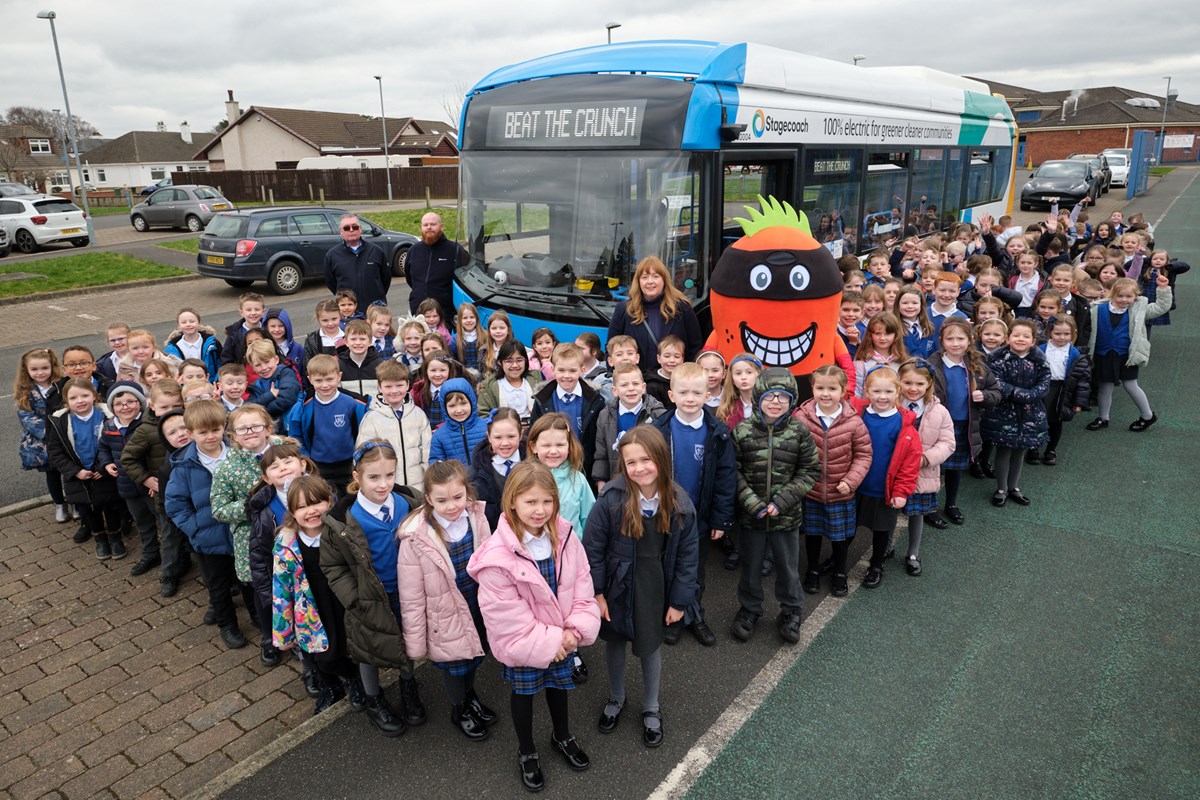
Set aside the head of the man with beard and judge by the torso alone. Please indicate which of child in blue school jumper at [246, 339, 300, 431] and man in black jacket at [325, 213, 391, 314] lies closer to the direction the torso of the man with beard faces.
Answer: the child in blue school jumper

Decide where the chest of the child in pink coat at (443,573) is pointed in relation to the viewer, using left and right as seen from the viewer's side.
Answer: facing the viewer and to the right of the viewer

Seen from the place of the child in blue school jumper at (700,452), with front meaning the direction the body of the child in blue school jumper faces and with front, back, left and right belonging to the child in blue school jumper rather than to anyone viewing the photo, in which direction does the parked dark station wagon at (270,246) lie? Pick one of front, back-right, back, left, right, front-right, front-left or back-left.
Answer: back-right

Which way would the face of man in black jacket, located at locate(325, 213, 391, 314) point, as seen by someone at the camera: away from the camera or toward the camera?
toward the camera

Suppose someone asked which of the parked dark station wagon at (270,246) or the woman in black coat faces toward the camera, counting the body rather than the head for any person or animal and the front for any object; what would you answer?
the woman in black coat

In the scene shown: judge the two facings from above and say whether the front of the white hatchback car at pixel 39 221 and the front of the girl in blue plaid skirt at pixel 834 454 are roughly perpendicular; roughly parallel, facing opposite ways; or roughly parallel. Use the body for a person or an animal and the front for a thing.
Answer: roughly perpendicular

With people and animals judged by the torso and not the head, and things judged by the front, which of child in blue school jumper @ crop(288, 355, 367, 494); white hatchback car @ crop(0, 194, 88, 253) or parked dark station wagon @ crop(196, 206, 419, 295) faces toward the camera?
the child in blue school jumper

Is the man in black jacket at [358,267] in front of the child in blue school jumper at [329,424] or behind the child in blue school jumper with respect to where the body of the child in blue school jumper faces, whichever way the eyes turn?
behind

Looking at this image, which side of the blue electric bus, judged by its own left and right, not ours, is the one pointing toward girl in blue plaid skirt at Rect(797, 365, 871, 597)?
front

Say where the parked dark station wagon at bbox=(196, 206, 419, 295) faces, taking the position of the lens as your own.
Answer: facing away from the viewer and to the right of the viewer

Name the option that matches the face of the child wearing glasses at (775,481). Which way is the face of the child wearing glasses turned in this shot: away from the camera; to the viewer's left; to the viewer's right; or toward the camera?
toward the camera

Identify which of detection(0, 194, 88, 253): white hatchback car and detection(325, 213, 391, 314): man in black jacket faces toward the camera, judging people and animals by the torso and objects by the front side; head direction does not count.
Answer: the man in black jacket

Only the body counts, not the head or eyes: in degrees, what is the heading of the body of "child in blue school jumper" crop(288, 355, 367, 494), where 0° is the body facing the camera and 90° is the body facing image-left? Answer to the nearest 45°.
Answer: approximately 0°

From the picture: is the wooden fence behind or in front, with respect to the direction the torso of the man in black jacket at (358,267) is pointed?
behind

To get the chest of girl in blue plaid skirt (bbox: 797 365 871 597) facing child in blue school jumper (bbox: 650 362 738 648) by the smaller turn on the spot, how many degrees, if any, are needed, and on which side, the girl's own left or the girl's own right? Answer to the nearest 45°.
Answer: approximately 45° to the girl's own right

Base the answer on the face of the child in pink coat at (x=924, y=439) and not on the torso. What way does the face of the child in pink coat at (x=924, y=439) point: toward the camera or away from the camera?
toward the camera

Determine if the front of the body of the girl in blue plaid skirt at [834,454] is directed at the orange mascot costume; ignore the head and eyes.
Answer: no

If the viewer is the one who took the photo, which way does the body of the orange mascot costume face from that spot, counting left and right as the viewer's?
facing the viewer

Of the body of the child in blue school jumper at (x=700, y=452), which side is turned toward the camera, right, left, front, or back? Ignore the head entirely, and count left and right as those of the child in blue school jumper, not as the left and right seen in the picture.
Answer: front
